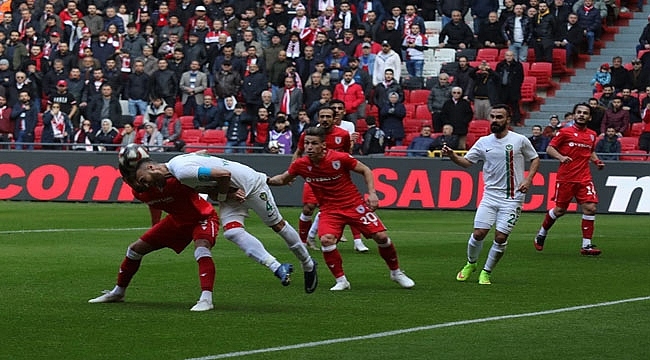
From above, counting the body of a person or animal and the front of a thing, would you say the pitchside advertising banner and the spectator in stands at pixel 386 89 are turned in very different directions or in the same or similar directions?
same or similar directions

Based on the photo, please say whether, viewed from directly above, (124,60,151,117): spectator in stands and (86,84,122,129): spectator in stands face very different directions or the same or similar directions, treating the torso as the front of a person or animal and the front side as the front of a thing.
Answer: same or similar directions

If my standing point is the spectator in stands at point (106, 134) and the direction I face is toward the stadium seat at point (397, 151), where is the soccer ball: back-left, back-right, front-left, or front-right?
front-right

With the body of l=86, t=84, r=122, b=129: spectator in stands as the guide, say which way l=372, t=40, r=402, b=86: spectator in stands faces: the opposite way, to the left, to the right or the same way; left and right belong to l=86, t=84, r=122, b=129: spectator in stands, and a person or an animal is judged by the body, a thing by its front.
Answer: the same way

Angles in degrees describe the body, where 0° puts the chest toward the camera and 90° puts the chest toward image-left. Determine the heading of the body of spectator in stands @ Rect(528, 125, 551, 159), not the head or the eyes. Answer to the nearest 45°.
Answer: approximately 45°

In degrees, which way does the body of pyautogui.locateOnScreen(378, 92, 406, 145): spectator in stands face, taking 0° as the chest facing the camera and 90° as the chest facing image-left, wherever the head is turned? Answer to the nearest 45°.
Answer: approximately 0°

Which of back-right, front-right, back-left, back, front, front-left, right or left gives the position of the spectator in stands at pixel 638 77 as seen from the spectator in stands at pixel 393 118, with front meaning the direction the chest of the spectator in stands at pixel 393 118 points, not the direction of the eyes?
left

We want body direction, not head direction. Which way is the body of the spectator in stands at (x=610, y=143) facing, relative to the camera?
toward the camera

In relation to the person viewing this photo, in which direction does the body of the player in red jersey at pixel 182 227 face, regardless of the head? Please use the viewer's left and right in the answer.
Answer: facing the viewer and to the left of the viewer

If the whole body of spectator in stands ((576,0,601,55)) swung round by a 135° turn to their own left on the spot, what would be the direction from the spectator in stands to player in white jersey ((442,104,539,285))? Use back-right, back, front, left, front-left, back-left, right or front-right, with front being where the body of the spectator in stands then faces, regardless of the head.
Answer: back-right

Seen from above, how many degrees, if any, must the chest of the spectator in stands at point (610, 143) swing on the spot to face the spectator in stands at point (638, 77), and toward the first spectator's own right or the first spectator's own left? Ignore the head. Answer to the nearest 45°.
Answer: approximately 180°

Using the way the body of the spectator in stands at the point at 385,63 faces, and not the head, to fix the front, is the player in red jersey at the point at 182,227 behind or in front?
in front

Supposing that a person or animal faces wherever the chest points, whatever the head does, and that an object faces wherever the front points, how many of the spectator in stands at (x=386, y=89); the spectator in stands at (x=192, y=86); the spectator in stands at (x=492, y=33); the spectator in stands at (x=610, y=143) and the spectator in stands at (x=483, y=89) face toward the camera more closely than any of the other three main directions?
5

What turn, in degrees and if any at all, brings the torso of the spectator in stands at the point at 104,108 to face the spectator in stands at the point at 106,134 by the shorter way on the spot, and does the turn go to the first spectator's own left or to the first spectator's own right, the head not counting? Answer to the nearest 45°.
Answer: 0° — they already face them

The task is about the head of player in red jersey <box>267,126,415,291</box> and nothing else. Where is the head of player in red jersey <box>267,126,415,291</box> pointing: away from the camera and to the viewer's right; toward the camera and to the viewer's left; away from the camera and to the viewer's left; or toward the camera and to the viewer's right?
toward the camera and to the viewer's left

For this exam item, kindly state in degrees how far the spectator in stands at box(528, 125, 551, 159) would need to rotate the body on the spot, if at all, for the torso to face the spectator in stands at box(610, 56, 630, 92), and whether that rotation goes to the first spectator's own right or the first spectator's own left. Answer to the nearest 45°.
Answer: approximately 180°
